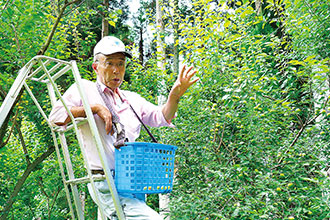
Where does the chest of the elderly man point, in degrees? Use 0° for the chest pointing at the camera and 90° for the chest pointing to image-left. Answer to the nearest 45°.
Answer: approximately 315°
